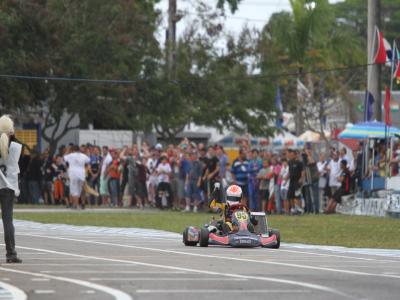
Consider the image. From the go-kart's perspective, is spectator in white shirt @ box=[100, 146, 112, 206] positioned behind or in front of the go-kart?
behind

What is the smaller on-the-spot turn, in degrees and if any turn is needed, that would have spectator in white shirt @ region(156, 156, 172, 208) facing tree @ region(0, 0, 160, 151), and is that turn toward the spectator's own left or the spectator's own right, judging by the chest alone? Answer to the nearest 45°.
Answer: approximately 135° to the spectator's own right

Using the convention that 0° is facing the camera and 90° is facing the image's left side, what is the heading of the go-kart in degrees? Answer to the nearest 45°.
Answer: approximately 315°

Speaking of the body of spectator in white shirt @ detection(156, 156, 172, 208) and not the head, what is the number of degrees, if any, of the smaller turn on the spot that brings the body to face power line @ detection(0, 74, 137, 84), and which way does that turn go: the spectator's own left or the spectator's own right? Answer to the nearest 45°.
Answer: approximately 135° to the spectator's own right

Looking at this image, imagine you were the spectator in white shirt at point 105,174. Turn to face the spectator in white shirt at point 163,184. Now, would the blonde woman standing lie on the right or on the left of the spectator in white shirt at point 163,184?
right

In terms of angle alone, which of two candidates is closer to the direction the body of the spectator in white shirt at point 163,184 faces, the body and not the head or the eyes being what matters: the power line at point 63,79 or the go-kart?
the go-kart

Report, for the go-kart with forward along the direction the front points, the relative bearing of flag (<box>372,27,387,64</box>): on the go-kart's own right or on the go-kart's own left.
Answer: on the go-kart's own left

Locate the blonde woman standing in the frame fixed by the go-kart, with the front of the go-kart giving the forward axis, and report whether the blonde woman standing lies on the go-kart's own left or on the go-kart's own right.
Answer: on the go-kart's own right

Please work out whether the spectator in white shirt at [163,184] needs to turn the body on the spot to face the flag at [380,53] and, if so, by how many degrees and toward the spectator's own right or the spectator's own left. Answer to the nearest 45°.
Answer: approximately 90° to the spectator's own left

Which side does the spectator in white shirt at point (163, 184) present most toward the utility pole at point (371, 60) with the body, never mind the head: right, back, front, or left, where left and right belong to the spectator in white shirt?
left

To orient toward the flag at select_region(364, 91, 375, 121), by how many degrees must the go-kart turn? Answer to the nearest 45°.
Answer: approximately 135° to its left
